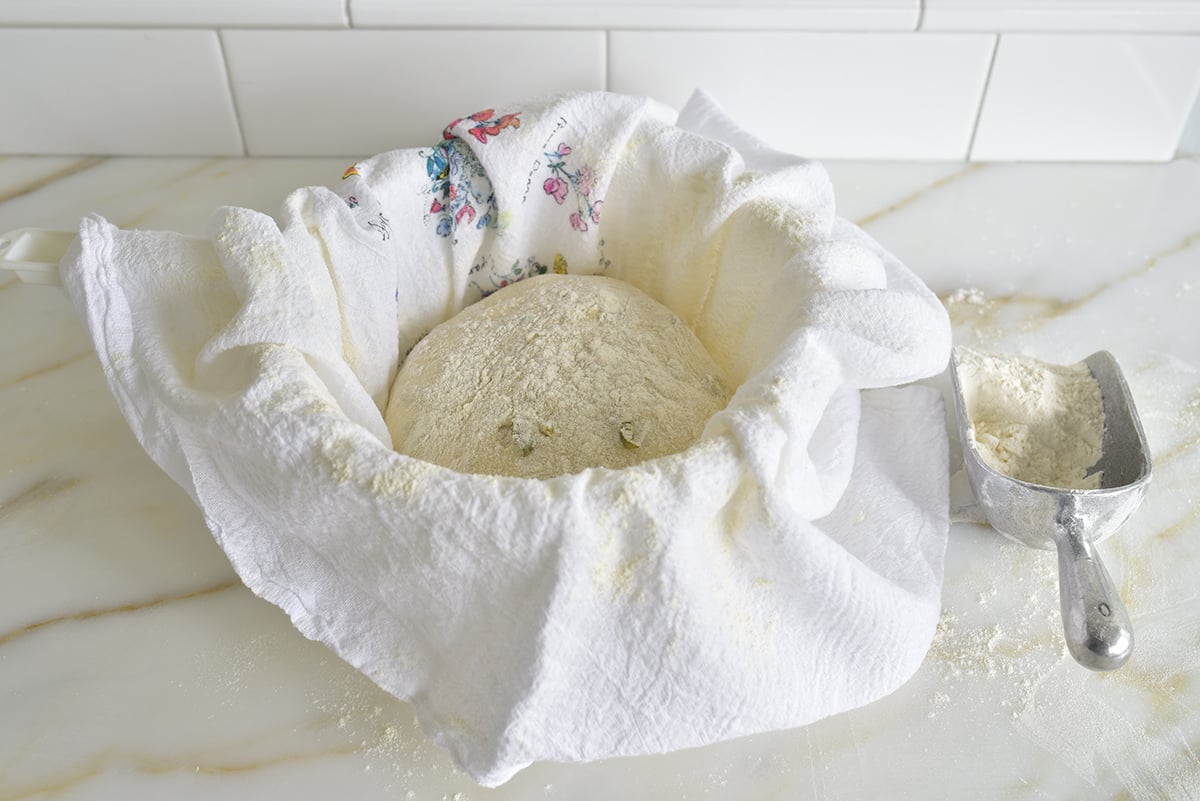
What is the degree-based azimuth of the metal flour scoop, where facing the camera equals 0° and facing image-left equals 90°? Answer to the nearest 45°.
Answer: approximately 180°
